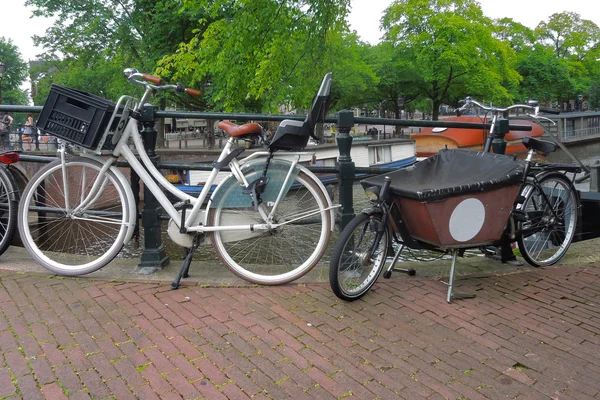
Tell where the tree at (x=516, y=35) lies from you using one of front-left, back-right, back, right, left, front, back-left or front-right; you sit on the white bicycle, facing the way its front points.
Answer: back-right

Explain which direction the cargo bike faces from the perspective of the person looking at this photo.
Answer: facing the viewer and to the left of the viewer

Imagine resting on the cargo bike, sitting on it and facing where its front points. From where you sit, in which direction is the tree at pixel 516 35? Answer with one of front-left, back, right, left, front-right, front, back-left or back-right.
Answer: back-right

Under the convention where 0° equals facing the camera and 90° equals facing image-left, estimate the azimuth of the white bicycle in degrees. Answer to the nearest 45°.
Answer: approximately 90°

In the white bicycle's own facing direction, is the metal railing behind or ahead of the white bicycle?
behind

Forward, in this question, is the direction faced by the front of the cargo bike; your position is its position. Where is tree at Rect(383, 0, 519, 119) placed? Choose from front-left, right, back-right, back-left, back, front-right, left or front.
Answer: back-right

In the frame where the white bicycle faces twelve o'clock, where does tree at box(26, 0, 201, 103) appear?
The tree is roughly at 3 o'clock from the white bicycle.

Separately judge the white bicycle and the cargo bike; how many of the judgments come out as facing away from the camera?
0

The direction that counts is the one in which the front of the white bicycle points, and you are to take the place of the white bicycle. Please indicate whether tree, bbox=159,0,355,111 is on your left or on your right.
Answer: on your right

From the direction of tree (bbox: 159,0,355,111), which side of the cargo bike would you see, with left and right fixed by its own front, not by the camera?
right

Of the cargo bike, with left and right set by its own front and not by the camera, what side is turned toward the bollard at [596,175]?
back
